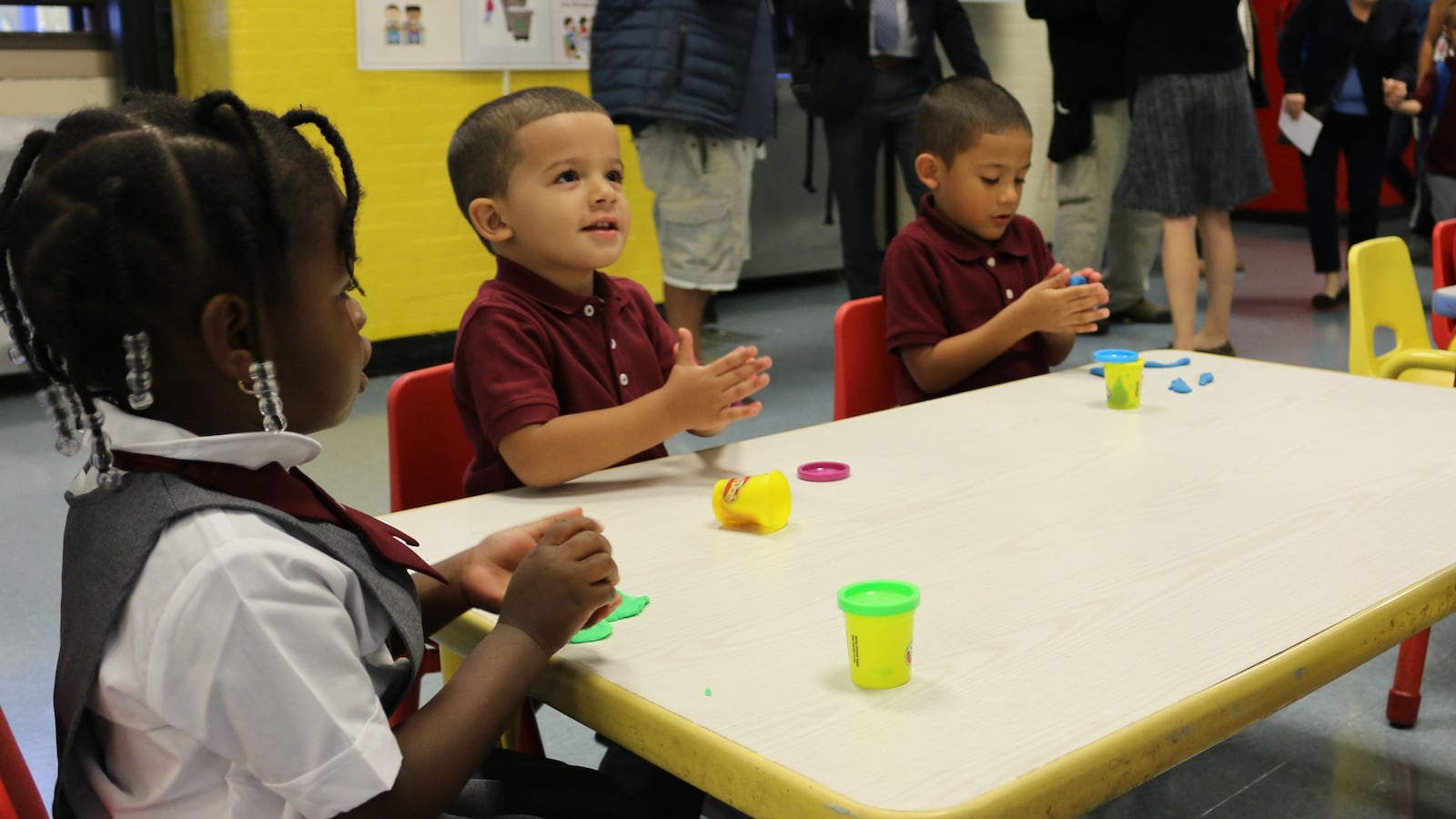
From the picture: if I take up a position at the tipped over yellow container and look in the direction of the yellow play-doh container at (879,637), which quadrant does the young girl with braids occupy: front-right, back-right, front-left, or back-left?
front-right

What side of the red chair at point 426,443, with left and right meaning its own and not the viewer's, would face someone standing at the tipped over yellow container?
front

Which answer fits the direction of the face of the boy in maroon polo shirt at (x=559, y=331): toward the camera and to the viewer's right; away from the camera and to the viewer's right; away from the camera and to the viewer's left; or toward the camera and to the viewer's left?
toward the camera and to the viewer's right

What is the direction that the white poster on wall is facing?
toward the camera

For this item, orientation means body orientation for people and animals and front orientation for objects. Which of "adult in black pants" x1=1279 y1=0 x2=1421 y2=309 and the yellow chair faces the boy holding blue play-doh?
the adult in black pants

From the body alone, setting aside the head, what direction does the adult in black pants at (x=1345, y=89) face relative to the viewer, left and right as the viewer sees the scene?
facing the viewer

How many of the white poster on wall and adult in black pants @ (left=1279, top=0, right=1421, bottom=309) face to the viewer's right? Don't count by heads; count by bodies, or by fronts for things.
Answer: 0

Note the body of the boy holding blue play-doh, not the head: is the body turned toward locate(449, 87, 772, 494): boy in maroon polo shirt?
no

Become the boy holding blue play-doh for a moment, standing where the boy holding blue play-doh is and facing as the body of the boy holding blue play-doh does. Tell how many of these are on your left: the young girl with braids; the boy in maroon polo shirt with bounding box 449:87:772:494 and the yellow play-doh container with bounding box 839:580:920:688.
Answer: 0

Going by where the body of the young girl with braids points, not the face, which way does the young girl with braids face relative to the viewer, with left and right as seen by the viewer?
facing to the right of the viewer

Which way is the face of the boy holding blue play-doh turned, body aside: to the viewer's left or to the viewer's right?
to the viewer's right

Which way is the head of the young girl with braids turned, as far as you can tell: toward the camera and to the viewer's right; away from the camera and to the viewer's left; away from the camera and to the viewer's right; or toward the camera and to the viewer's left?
away from the camera and to the viewer's right

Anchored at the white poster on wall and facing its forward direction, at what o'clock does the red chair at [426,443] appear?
The red chair is roughly at 12 o'clock from the white poster on wall.

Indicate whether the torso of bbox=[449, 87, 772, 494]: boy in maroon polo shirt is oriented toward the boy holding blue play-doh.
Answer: no

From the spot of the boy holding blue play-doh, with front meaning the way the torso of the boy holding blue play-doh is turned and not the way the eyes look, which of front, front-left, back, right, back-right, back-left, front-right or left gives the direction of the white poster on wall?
back

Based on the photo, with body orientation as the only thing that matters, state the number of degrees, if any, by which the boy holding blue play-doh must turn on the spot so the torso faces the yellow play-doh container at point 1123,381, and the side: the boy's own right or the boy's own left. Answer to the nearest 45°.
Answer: approximately 45° to the boy's own right

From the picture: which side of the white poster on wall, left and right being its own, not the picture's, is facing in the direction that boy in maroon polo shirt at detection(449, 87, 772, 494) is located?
front

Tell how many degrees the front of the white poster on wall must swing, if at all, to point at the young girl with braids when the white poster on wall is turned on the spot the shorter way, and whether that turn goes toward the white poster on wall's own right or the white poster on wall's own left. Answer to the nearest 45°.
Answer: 0° — it already faces them
